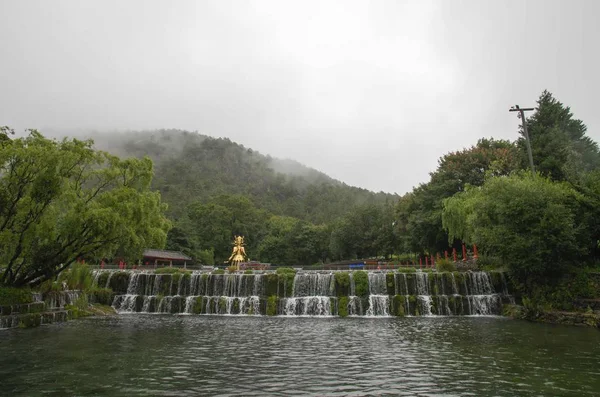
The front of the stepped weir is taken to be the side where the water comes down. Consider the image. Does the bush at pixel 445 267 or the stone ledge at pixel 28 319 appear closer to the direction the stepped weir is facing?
the stone ledge

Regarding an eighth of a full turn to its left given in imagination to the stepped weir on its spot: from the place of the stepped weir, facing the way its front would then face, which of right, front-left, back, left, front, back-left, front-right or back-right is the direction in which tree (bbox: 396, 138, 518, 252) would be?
left

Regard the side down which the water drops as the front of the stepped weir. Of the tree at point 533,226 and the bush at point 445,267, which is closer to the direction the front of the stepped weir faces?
the tree

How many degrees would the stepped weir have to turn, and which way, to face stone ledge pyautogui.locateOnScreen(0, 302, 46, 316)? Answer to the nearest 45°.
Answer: approximately 45° to its right

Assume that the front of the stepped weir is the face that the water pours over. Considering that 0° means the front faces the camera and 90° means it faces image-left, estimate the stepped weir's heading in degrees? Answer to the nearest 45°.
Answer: approximately 0°

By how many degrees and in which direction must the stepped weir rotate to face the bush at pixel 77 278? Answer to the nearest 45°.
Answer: approximately 90° to its right

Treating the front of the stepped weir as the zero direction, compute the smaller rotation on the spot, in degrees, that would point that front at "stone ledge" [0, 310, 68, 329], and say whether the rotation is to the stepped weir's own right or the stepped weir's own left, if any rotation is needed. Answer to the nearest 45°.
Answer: approximately 45° to the stepped weir's own right

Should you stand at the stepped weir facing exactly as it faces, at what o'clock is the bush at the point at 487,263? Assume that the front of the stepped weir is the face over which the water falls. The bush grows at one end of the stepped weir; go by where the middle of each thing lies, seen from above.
The bush is roughly at 9 o'clock from the stepped weir.

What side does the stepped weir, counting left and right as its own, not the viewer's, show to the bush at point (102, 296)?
right
